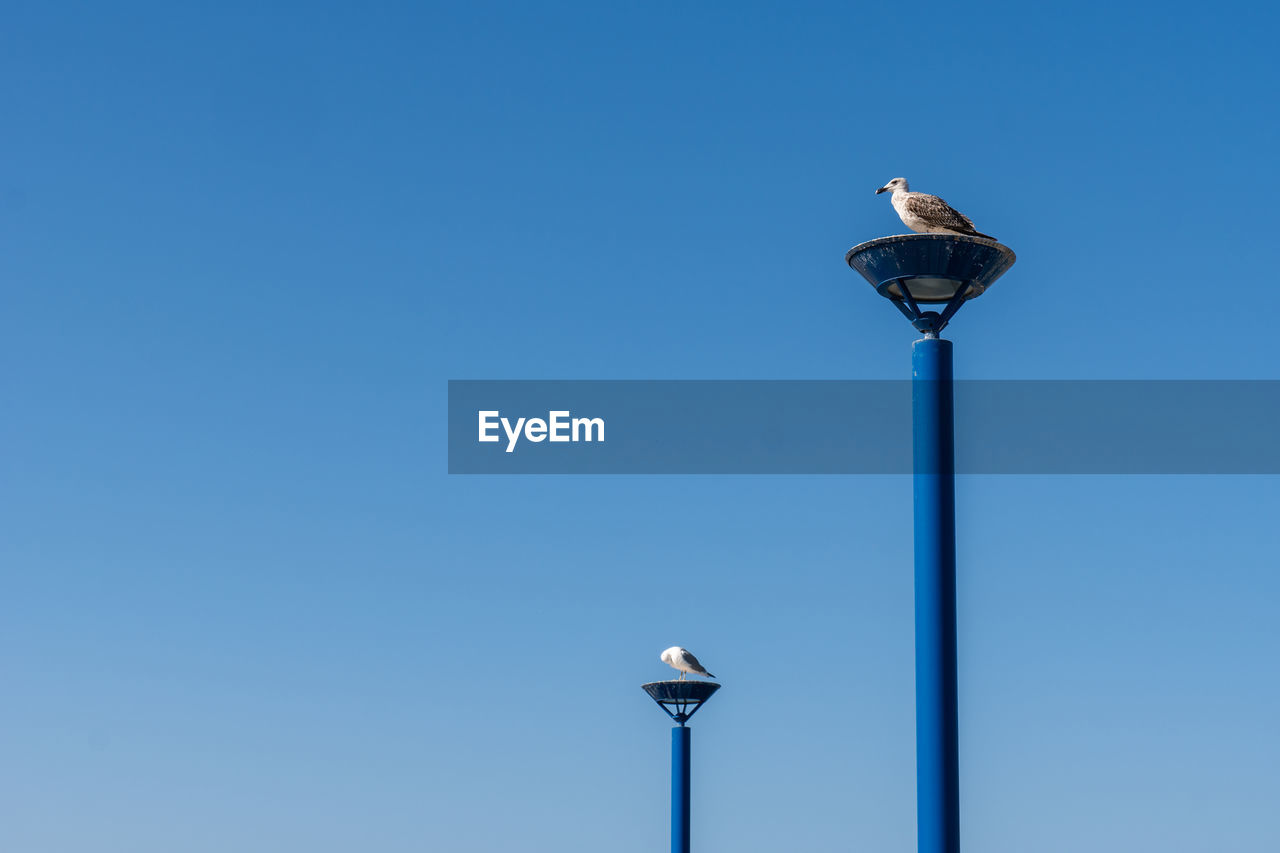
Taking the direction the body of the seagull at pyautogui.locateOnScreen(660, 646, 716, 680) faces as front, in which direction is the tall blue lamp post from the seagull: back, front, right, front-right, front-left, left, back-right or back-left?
left

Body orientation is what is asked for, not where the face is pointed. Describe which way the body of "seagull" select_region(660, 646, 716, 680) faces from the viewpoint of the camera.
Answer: to the viewer's left

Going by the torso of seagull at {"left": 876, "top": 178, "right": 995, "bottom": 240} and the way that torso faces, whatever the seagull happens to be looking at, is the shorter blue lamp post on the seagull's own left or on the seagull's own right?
on the seagull's own right

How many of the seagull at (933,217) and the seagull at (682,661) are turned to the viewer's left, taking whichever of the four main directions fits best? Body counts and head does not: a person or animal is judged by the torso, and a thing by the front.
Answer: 2

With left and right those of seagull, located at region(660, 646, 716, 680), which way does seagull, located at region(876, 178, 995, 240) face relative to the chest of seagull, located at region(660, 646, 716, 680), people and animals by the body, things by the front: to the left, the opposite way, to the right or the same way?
the same way

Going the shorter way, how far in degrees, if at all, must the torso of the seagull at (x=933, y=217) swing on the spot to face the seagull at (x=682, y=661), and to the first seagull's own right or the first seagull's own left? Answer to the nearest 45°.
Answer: approximately 90° to the first seagull's own right

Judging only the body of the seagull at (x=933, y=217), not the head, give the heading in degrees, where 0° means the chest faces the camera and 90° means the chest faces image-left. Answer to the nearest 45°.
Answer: approximately 90°

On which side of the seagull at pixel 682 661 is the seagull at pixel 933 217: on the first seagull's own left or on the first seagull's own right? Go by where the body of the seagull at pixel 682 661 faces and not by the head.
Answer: on the first seagull's own left
